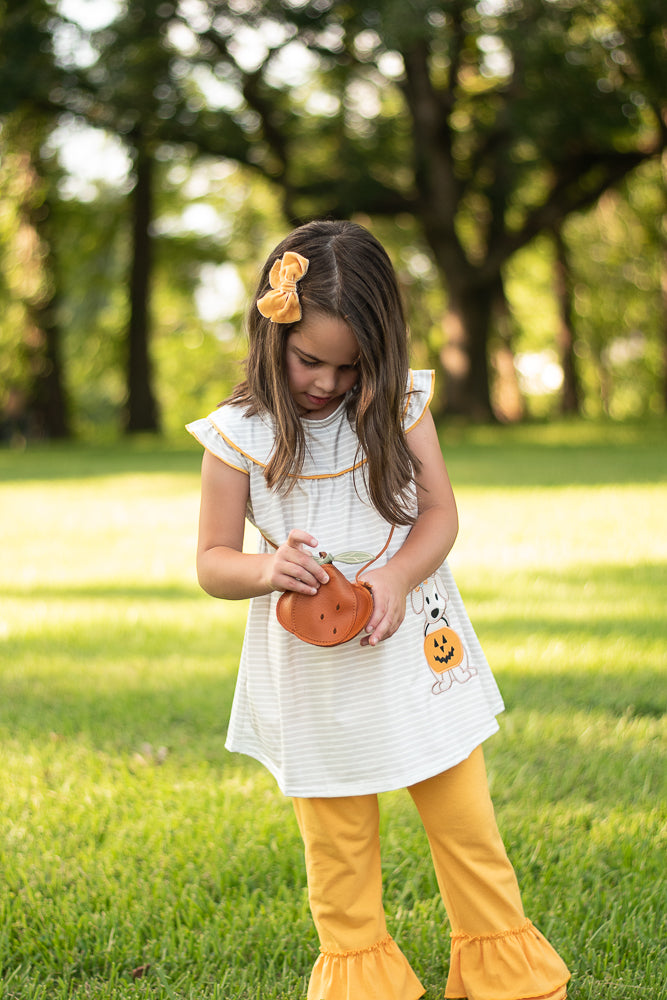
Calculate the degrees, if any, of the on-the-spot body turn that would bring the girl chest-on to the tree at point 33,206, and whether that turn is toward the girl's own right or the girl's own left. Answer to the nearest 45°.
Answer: approximately 180°

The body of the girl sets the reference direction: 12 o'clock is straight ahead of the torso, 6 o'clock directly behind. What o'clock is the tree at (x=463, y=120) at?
The tree is roughly at 6 o'clock from the girl.

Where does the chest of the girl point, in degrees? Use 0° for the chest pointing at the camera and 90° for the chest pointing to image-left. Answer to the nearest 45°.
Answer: approximately 0°
